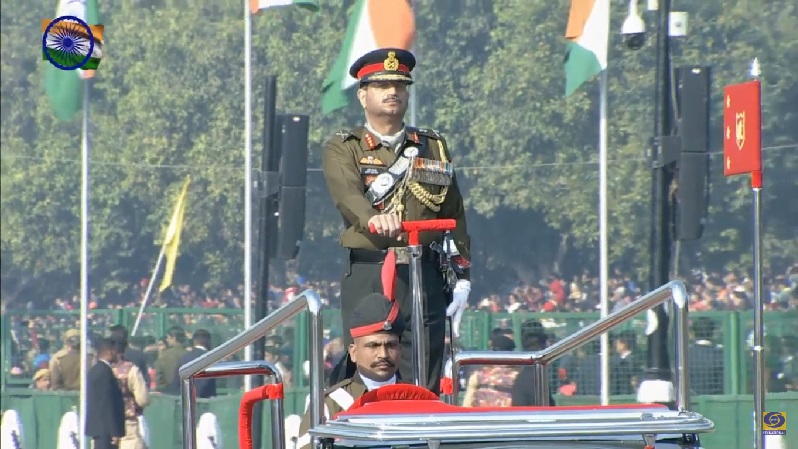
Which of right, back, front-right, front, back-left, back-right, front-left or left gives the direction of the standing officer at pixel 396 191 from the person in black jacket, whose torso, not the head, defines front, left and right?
right

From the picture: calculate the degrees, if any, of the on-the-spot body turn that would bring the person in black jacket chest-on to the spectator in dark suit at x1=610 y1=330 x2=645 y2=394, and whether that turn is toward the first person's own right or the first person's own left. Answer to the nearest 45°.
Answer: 0° — they already face them

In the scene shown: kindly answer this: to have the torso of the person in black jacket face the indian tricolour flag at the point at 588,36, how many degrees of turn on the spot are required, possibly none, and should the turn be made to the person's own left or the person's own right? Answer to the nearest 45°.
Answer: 0° — they already face it

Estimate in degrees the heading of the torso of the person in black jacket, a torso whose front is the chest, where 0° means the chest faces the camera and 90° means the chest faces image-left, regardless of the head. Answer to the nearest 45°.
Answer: approximately 270°
